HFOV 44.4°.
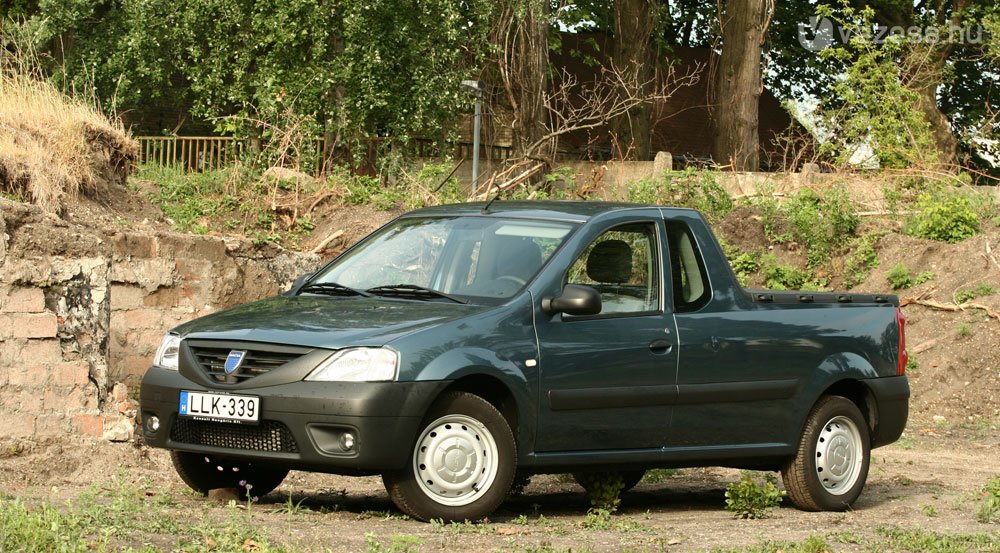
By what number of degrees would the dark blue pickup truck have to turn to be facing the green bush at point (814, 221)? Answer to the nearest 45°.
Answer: approximately 135° to its right

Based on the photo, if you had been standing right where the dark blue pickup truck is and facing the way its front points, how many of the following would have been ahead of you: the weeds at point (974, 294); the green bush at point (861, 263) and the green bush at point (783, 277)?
0

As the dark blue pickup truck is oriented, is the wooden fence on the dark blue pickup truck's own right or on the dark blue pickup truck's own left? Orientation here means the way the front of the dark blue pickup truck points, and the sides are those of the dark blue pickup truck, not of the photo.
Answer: on the dark blue pickup truck's own right

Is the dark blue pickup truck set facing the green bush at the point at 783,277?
no

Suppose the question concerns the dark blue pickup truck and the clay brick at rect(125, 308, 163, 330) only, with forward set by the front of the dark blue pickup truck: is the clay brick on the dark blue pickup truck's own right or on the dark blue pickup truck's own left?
on the dark blue pickup truck's own right

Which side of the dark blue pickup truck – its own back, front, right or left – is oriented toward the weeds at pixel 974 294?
back

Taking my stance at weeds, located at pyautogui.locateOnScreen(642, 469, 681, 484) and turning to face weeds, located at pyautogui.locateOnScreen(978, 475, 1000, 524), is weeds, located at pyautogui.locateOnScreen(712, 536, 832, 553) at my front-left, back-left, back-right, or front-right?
front-right

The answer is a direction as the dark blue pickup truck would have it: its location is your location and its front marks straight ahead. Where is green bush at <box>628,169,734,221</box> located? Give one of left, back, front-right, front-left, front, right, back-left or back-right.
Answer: back-right

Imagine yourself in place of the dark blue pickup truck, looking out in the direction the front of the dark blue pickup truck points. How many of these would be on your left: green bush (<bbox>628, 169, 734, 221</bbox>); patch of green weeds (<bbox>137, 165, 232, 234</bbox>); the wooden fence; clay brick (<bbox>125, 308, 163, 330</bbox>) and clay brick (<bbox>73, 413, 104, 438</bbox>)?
0

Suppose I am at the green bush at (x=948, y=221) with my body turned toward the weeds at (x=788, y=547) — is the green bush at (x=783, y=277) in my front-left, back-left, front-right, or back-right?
front-right

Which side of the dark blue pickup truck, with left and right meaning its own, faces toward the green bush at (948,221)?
back

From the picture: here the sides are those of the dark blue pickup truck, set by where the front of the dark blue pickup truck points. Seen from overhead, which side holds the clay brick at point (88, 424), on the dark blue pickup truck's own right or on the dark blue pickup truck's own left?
on the dark blue pickup truck's own right

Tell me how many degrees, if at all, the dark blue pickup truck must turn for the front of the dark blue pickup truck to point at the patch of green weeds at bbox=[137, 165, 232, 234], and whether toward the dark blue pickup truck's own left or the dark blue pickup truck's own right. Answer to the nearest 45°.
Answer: approximately 90° to the dark blue pickup truck's own right

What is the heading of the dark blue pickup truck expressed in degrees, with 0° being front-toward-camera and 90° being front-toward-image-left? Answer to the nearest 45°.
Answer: approximately 45°

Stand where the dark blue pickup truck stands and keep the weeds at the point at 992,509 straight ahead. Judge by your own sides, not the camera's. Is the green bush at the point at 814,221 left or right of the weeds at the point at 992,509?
left

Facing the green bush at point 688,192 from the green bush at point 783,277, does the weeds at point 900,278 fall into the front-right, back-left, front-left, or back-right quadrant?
back-right

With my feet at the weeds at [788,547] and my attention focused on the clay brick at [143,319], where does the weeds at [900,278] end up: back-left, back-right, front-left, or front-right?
front-right

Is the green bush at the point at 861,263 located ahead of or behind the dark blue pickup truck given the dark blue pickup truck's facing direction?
behind
